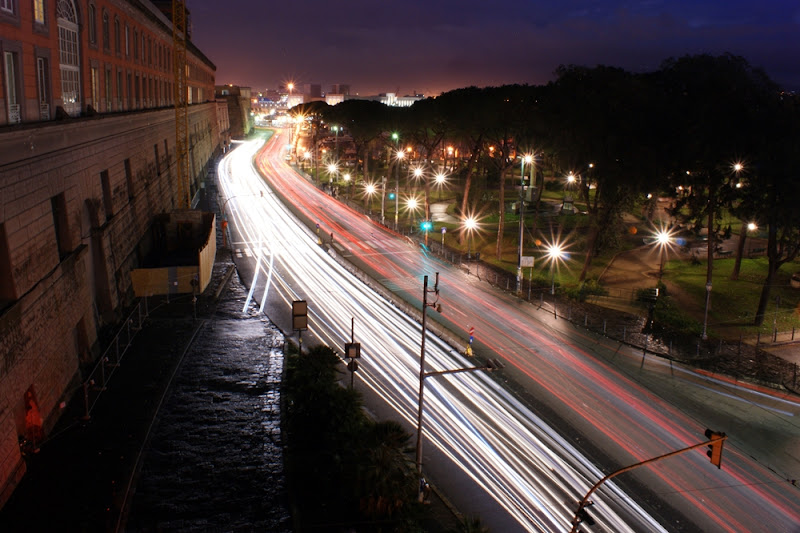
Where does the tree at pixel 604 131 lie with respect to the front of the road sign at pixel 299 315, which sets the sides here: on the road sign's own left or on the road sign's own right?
on the road sign's own right

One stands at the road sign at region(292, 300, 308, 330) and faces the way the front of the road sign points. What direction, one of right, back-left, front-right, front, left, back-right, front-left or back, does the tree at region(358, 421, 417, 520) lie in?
back

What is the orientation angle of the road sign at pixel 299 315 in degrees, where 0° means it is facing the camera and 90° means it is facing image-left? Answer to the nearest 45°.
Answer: approximately 180°

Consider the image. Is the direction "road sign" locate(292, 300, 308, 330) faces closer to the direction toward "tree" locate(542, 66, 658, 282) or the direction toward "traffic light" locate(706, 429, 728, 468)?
the tree

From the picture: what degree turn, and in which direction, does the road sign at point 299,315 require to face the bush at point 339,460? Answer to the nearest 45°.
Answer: approximately 180°

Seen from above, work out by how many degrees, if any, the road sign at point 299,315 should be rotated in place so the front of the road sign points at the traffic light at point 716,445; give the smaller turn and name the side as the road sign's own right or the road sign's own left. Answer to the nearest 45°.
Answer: approximately 135° to the road sign's own right

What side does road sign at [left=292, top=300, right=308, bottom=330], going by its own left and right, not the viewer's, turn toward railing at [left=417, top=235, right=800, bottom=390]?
right
